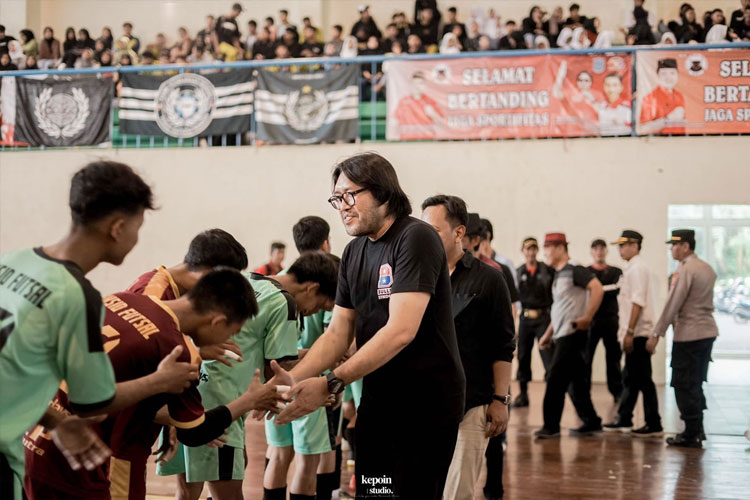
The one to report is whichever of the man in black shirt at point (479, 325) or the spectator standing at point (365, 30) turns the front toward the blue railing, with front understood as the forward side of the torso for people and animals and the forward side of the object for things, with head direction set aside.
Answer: the spectator standing

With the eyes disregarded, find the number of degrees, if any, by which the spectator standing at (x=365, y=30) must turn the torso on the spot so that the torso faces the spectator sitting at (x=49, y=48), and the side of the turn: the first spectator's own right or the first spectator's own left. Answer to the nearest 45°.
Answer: approximately 90° to the first spectator's own right

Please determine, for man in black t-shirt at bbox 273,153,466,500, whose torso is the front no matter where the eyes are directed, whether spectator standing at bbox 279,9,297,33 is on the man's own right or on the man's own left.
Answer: on the man's own right

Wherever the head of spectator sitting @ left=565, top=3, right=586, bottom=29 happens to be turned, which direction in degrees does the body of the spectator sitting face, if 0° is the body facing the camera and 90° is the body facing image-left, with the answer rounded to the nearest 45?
approximately 0°

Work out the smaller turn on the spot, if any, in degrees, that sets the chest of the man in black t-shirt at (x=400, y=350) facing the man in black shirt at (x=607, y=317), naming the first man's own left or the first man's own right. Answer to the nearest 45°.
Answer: approximately 135° to the first man's own right

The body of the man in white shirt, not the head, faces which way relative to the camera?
to the viewer's left

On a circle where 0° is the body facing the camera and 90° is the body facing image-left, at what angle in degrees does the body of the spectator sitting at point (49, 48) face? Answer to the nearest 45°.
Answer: approximately 0°

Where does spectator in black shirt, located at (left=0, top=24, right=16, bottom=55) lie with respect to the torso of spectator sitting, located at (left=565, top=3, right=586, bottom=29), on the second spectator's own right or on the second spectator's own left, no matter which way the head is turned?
on the second spectator's own right

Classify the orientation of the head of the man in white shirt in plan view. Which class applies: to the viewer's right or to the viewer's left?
to the viewer's left

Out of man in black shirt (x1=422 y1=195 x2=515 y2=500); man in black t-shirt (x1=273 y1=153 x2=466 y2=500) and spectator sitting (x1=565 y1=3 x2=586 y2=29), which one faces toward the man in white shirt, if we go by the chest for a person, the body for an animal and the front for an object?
the spectator sitting

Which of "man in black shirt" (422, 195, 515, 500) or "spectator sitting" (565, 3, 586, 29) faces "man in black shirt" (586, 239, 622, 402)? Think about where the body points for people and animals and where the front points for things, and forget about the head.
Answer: the spectator sitting

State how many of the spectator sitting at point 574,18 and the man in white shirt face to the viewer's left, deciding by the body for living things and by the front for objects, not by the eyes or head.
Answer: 1

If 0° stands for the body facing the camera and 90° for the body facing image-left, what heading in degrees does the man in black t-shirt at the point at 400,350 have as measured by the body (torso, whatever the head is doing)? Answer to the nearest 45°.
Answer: approximately 45°
